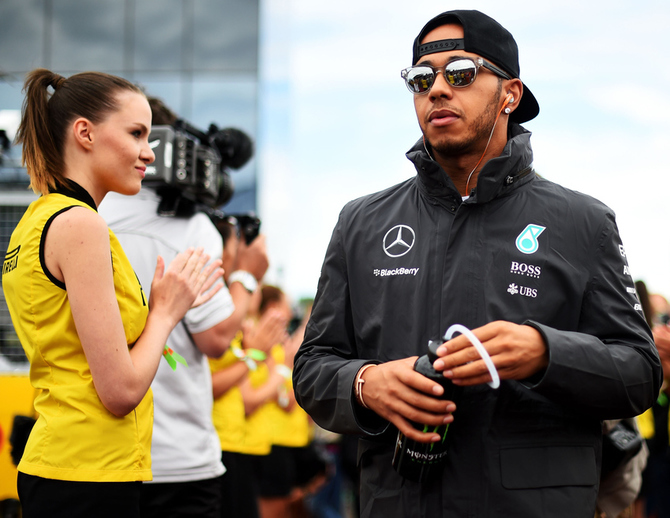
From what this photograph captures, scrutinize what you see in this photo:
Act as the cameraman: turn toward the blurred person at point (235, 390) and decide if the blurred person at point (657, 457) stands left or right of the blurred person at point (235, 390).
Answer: right

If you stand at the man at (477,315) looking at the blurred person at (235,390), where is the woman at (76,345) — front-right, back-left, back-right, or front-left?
front-left

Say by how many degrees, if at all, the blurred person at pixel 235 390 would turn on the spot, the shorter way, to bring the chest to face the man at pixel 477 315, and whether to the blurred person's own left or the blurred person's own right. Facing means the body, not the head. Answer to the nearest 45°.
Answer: approximately 90° to the blurred person's own right

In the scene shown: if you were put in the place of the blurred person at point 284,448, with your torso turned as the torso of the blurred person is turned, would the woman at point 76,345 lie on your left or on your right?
on your right

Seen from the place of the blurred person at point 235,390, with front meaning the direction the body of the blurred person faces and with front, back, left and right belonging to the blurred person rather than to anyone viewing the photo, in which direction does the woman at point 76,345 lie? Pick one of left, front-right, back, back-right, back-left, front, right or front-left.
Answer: right

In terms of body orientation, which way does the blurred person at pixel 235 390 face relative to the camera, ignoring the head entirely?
to the viewer's right

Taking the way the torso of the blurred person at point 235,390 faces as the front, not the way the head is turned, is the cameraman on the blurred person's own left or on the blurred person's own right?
on the blurred person's own right

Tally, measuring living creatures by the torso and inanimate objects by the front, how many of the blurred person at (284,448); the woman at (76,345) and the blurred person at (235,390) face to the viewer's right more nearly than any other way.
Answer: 3

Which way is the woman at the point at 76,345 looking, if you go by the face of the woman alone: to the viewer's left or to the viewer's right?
to the viewer's right

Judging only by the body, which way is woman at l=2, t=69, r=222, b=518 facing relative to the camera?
to the viewer's right

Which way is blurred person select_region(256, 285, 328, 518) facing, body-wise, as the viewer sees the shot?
to the viewer's right
